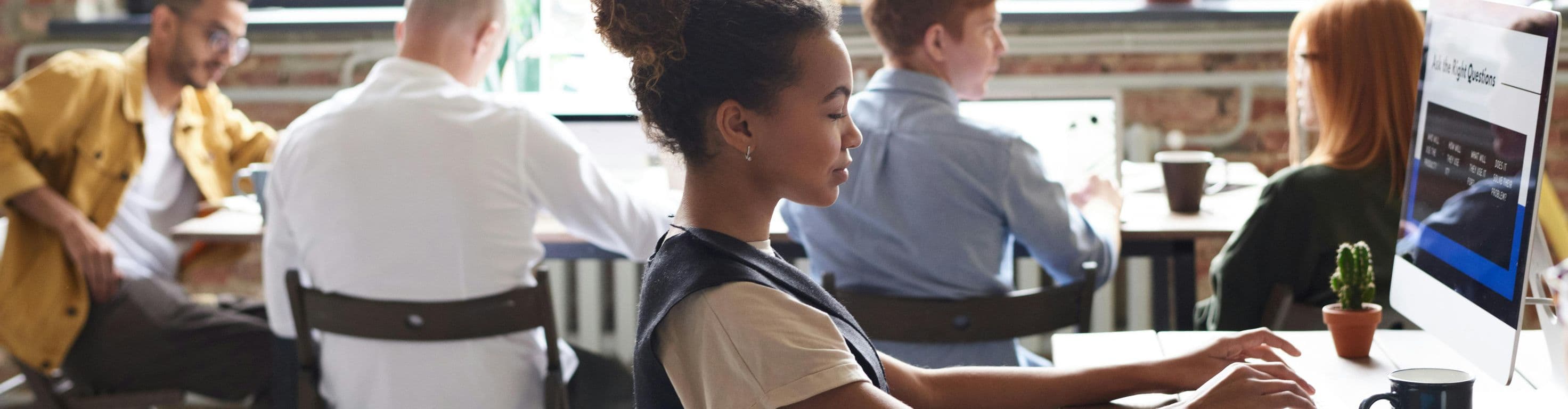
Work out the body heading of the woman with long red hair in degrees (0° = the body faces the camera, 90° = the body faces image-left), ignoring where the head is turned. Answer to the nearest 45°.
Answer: approximately 135°

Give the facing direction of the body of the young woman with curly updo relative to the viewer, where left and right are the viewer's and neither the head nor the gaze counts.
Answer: facing to the right of the viewer

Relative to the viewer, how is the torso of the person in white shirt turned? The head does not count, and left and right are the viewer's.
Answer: facing away from the viewer

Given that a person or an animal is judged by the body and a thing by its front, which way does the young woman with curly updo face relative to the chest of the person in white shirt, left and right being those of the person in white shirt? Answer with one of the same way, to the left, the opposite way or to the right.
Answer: to the right

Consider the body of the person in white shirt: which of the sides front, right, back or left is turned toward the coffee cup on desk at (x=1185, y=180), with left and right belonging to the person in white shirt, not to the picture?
right

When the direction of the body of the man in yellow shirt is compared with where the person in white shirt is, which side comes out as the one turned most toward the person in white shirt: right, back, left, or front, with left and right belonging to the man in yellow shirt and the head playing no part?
front

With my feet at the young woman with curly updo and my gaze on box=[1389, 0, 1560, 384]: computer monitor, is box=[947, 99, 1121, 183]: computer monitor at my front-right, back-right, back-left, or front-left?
front-left

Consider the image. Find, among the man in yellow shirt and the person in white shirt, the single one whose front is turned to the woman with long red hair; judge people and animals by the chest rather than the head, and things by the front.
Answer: the man in yellow shirt

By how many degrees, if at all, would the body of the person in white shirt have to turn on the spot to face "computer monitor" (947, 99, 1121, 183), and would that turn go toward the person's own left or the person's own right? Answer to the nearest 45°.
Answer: approximately 90° to the person's own right

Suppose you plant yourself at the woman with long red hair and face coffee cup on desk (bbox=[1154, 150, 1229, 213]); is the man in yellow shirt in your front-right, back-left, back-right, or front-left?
front-left

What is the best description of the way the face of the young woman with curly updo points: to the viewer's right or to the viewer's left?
to the viewer's right

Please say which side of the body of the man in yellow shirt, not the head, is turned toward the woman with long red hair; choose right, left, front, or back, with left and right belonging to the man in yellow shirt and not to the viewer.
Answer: front

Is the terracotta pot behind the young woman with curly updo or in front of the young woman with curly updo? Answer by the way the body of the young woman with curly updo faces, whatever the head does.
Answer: in front

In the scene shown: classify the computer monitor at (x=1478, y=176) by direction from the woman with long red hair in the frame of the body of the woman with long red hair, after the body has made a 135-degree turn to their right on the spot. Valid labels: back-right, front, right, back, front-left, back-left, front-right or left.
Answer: right

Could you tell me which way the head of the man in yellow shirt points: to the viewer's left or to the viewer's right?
to the viewer's right
